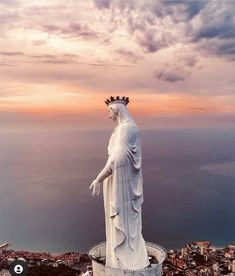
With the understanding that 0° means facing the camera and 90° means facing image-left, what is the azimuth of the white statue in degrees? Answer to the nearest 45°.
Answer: approximately 90°
